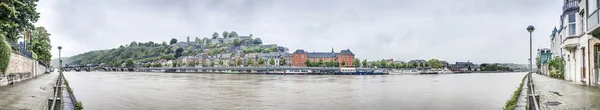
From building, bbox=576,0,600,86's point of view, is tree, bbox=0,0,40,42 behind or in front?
in front

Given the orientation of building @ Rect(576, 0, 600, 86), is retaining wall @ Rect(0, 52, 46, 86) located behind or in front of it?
in front

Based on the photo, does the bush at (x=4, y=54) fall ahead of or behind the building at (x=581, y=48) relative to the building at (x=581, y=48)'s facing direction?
ahead
